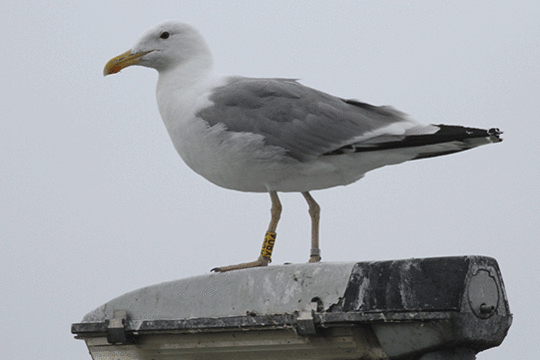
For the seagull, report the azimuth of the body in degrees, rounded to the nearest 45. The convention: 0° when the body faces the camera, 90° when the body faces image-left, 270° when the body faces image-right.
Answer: approximately 90°
